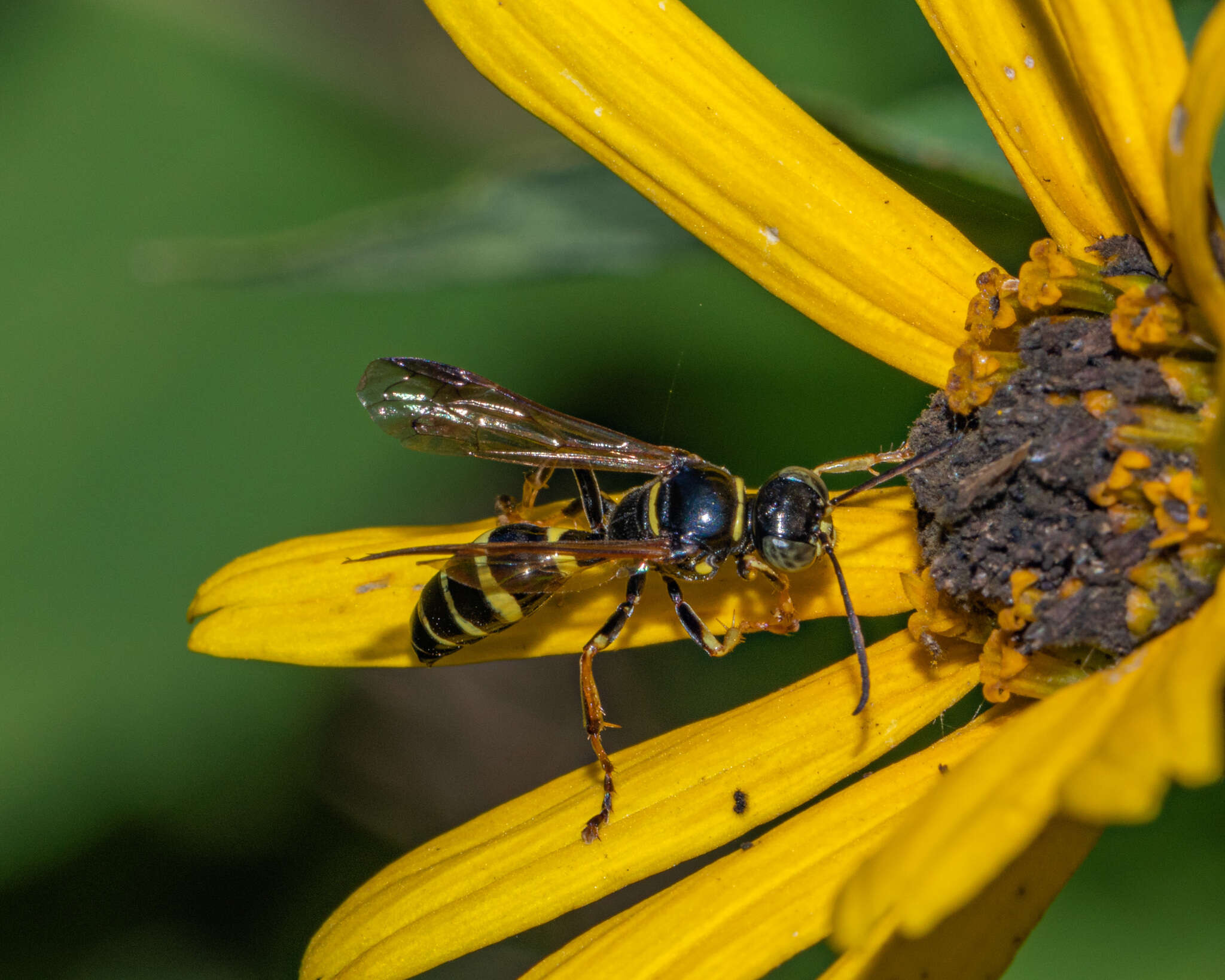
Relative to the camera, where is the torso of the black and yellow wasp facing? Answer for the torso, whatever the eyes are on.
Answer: to the viewer's right
